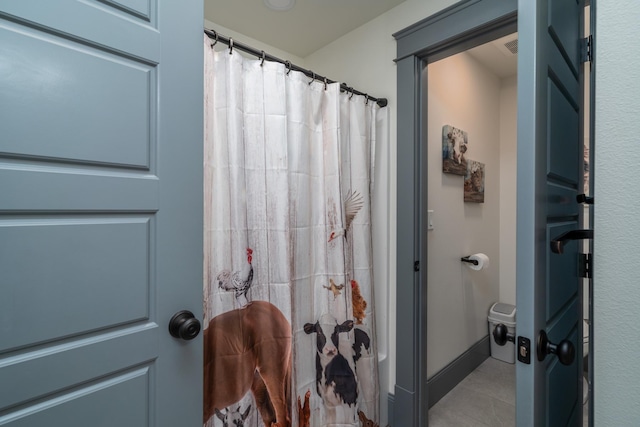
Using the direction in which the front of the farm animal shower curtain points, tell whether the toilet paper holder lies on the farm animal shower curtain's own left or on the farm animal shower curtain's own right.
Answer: on the farm animal shower curtain's own left

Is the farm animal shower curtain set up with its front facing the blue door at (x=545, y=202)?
yes

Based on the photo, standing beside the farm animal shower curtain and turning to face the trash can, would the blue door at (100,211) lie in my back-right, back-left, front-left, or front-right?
back-right

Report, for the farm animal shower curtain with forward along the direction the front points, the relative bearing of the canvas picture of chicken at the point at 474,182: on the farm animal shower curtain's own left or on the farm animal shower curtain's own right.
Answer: on the farm animal shower curtain's own left

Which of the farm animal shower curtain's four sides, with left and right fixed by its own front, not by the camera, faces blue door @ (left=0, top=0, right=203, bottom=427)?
right

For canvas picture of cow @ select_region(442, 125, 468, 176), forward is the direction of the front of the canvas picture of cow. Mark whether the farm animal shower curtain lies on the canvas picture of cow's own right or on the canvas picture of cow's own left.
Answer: on the canvas picture of cow's own right

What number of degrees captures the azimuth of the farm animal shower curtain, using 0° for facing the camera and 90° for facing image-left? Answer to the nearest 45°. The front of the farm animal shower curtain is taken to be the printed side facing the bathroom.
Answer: approximately 315°

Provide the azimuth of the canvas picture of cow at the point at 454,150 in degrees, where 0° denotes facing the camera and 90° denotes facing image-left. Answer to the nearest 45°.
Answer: approximately 315°
